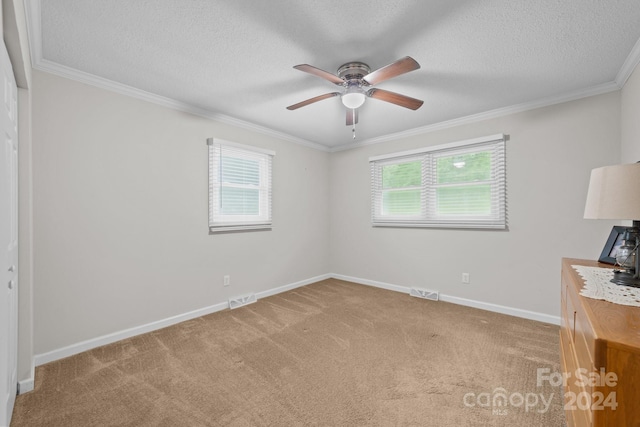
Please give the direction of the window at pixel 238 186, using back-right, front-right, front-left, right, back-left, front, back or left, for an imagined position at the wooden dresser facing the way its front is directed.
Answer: front

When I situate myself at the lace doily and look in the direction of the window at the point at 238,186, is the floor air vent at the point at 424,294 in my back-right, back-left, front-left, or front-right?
front-right

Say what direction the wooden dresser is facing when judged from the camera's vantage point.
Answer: facing to the left of the viewer

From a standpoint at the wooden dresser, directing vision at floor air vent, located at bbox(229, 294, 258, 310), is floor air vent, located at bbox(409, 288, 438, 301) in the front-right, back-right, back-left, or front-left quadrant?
front-right

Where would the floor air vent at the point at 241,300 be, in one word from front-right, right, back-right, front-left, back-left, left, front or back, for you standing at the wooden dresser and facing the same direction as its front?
front

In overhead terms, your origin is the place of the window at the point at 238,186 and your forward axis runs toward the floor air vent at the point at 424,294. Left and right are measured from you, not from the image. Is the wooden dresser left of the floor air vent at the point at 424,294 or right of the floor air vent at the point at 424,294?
right

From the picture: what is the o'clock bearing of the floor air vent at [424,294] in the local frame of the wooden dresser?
The floor air vent is roughly at 2 o'clock from the wooden dresser.
